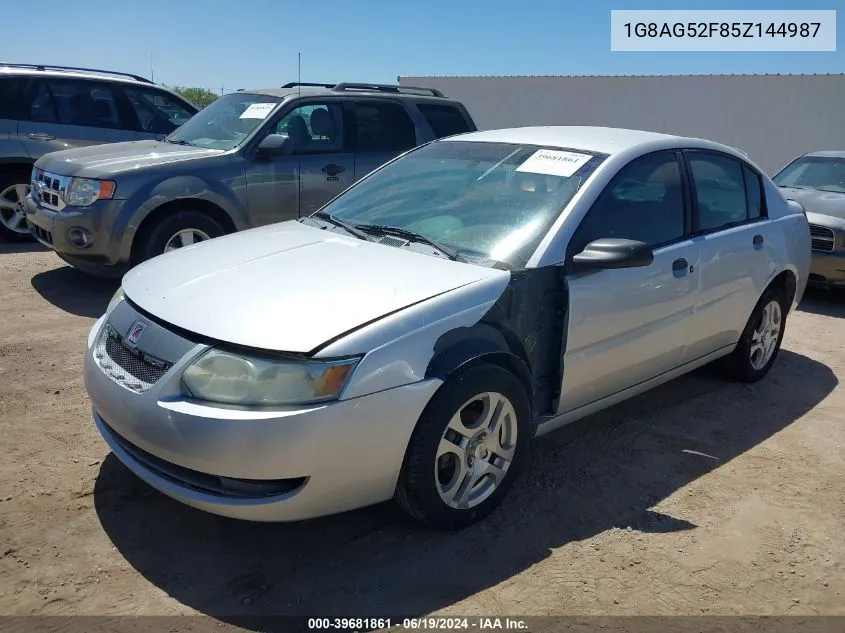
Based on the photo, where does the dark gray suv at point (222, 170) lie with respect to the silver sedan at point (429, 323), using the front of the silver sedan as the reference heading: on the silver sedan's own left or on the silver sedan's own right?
on the silver sedan's own right

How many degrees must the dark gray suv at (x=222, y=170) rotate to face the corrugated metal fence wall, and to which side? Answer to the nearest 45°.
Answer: approximately 180°

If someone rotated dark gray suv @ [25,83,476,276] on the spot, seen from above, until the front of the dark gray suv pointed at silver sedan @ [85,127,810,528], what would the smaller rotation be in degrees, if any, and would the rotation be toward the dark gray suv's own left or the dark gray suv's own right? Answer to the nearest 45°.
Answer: approximately 45° to the dark gray suv's own left

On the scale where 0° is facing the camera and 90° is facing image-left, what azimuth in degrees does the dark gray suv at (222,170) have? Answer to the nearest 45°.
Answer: approximately 45°

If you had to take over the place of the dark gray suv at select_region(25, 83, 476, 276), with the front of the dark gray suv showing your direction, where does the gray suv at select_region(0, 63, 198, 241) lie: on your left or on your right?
on your right

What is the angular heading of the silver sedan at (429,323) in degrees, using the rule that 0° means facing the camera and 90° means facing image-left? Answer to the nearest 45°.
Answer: approximately 45°
